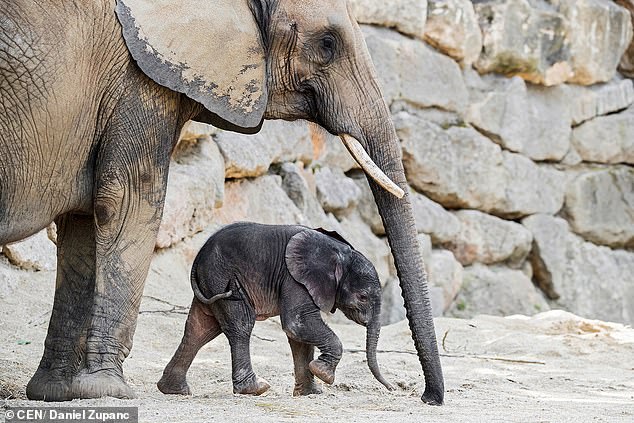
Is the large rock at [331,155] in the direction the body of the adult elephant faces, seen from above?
no

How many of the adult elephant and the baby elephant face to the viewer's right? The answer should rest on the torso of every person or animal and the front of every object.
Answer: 2

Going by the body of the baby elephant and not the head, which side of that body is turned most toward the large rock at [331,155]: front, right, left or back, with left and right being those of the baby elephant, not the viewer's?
left

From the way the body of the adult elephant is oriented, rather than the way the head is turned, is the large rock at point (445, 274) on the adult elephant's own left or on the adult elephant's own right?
on the adult elephant's own left

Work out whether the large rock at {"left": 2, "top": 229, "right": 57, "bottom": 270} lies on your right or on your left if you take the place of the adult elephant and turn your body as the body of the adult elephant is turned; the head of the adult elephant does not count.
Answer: on your left

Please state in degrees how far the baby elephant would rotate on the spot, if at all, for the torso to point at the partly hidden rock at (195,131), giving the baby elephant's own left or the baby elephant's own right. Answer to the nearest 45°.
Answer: approximately 90° to the baby elephant's own left

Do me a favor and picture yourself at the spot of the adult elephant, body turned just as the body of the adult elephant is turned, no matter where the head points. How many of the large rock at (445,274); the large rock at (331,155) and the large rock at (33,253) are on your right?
0

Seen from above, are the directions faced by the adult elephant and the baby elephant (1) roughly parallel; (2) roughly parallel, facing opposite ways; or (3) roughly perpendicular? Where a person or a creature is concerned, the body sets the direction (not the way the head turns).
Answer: roughly parallel

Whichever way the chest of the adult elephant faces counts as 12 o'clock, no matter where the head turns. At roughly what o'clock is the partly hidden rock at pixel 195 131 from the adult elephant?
The partly hidden rock is roughly at 9 o'clock from the adult elephant.

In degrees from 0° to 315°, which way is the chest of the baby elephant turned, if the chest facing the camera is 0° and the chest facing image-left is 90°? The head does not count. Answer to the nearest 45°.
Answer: approximately 270°

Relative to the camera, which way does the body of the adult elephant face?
to the viewer's right

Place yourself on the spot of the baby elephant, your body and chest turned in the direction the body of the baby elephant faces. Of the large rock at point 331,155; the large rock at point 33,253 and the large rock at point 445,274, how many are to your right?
0

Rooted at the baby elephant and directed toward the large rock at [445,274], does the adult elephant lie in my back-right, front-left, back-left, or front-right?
back-left

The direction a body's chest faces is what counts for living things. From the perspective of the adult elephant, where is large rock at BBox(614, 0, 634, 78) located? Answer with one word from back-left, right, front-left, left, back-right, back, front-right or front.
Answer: front-left
